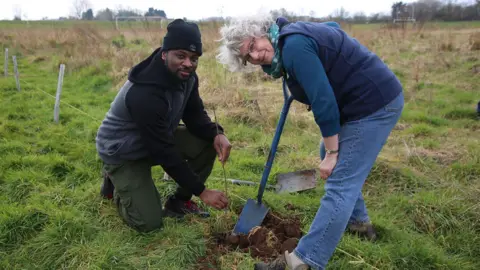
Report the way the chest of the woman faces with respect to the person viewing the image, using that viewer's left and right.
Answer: facing to the left of the viewer

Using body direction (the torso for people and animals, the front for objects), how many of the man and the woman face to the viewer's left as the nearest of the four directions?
1

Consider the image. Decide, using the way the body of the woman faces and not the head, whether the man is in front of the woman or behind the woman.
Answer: in front

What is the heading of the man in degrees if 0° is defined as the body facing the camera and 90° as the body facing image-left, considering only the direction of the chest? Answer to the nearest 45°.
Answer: approximately 315°

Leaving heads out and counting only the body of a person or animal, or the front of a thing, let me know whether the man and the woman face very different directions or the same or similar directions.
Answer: very different directions

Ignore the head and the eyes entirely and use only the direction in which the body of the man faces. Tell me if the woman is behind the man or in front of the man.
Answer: in front
